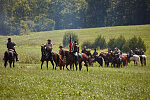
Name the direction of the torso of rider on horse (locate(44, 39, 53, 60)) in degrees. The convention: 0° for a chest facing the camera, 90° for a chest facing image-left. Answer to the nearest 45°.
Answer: approximately 45°
